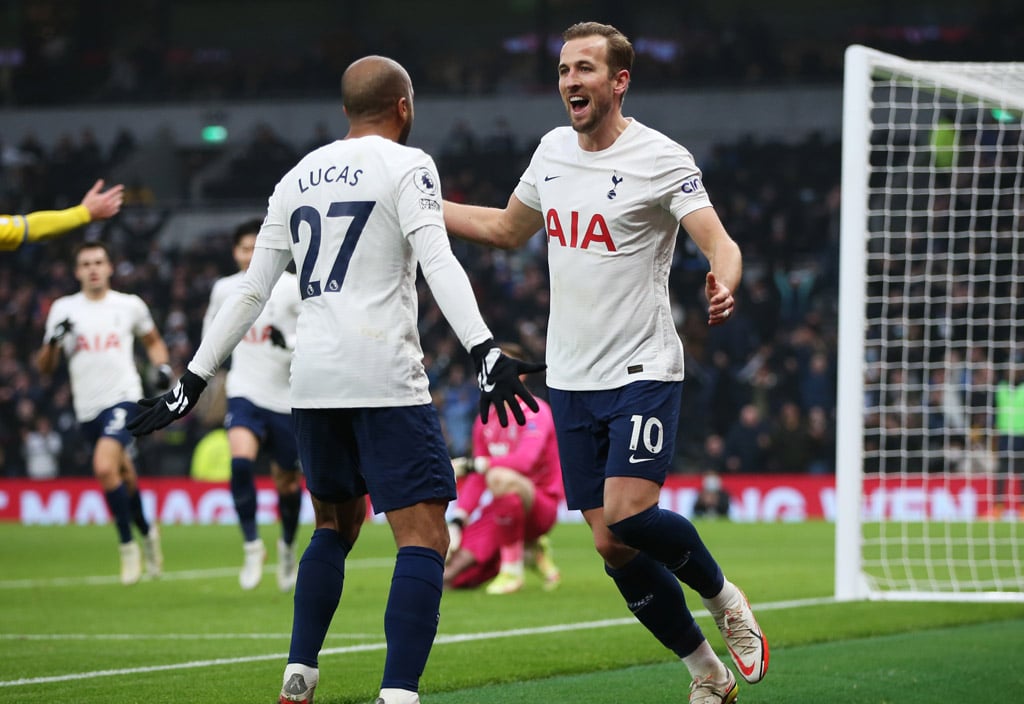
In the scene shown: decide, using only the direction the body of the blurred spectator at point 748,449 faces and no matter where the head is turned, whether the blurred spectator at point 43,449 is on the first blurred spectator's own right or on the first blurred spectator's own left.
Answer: on the first blurred spectator's own right

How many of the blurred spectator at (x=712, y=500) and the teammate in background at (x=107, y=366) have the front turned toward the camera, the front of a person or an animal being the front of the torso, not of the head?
2

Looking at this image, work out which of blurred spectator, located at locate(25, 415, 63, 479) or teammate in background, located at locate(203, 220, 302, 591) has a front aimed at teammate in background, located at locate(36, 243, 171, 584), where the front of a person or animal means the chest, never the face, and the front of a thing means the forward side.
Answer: the blurred spectator

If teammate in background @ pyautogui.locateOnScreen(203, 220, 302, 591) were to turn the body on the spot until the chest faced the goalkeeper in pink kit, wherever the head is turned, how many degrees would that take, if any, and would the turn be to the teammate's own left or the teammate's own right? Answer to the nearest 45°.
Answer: approximately 90° to the teammate's own left

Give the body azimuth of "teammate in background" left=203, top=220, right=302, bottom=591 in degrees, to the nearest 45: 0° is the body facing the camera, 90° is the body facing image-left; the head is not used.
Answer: approximately 0°

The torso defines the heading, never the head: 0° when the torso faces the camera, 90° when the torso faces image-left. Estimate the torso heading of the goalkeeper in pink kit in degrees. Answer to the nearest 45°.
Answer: approximately 45°

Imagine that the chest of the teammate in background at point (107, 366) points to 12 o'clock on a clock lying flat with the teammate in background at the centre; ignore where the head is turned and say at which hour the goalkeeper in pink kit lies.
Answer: The goalkeeper in pink kit is roughly at 10 o'clock from the teammate in background.

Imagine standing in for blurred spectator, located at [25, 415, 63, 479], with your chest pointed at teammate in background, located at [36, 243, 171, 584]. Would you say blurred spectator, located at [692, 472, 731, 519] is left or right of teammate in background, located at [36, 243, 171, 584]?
left
